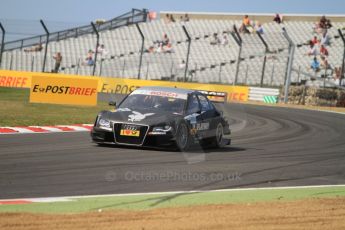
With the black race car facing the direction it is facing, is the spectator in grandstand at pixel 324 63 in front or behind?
behind

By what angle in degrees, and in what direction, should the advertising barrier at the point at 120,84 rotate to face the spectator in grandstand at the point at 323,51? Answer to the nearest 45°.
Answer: approximately 90° to its left

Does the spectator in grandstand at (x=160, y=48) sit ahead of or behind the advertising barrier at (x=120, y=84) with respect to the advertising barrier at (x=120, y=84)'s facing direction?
behind

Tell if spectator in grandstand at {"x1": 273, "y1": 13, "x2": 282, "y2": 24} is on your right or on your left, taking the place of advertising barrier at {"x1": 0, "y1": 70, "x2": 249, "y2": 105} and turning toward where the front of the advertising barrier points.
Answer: on your left

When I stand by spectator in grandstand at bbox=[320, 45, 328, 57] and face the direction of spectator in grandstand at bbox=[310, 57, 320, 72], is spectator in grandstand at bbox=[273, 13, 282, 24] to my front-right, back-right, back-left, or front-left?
back-right

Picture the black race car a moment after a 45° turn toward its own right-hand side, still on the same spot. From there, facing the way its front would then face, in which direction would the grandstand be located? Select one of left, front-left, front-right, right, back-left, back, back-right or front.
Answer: right

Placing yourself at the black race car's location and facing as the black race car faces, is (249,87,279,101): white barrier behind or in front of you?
behind

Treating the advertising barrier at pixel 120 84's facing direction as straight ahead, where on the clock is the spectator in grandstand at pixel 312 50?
The spectator in grandstand is roughly at 9 o'clock from the advertising barrier.

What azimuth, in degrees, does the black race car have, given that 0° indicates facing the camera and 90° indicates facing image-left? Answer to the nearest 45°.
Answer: approximately 45°

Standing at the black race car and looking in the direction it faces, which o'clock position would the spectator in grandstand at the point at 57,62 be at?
The spectator in grandstand is roughly at 4 o'clock from the black race car.
